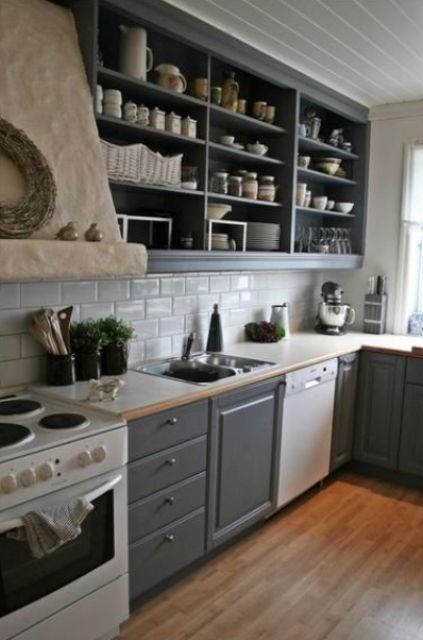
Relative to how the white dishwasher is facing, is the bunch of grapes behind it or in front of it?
behind

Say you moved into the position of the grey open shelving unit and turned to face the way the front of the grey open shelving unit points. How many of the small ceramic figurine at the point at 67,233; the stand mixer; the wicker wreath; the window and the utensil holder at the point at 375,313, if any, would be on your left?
3

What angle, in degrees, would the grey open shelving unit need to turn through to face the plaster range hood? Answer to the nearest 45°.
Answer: approximately 90° to its right

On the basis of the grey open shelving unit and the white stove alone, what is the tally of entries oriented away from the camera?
0

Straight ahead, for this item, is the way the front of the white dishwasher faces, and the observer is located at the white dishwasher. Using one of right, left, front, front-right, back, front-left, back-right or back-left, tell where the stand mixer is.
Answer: back-left

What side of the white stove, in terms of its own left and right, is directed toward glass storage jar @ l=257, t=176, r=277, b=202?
left

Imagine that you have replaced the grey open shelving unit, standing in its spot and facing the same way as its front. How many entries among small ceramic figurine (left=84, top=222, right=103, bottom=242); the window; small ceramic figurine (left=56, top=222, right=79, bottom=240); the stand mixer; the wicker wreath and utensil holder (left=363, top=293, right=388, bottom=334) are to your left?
3

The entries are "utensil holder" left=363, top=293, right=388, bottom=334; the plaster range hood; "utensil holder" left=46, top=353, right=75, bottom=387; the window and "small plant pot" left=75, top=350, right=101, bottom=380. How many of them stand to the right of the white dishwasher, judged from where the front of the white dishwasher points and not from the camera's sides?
3

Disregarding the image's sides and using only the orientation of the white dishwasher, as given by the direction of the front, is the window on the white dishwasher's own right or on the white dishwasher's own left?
on the white dishwasher's own left

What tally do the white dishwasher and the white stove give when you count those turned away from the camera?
0

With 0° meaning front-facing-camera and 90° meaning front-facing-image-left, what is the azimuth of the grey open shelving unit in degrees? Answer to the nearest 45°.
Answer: approximately 315°
